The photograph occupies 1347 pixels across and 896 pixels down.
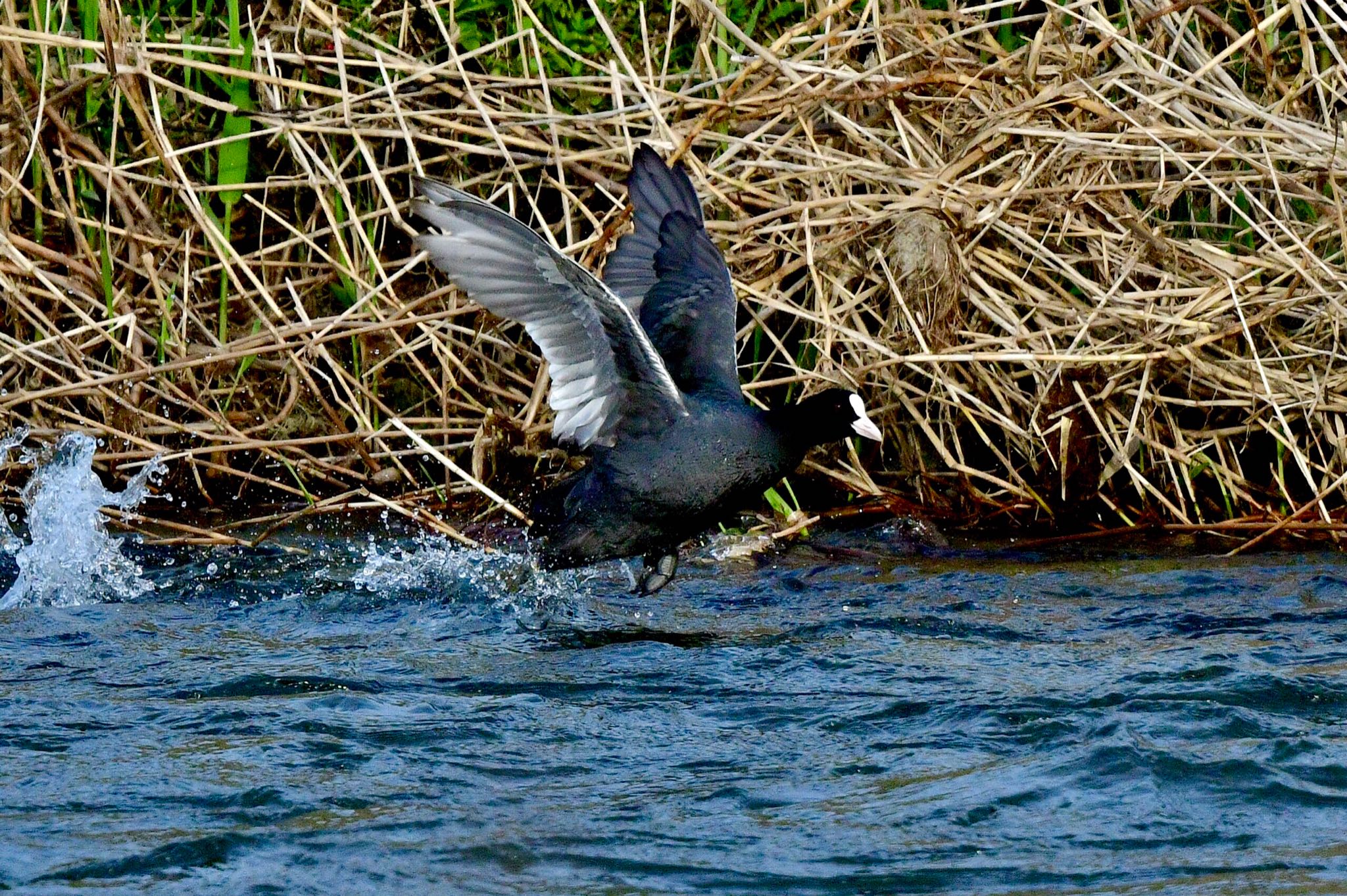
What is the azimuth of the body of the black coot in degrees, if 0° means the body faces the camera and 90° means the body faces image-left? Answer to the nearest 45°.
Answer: approximately 270°

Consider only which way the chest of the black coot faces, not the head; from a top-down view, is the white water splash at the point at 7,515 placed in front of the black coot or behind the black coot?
behind

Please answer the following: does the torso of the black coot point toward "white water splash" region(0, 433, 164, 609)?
no
